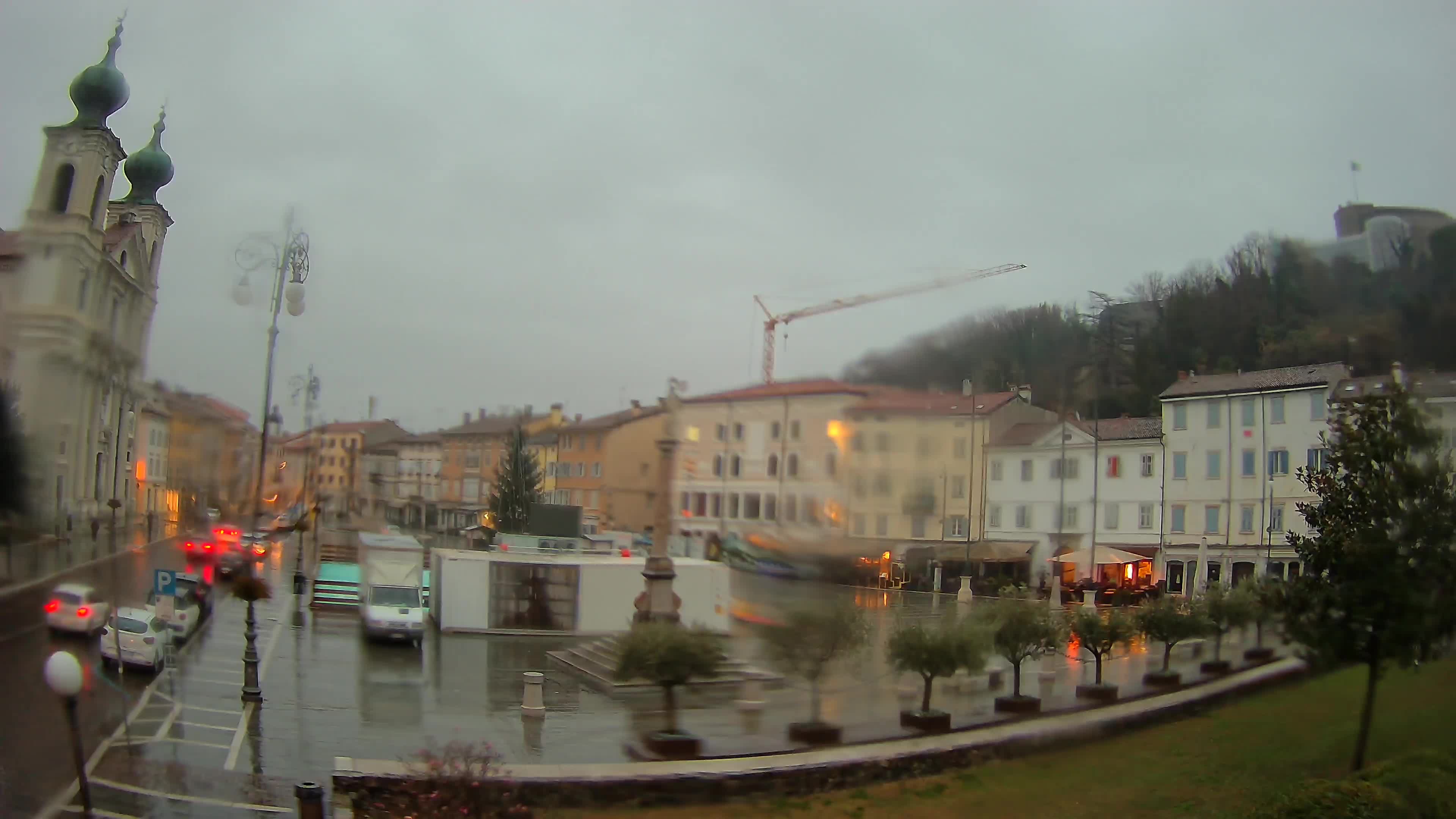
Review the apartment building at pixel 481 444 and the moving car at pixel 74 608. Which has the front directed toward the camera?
the apartment building

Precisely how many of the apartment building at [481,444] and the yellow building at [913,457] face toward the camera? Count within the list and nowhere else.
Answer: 2

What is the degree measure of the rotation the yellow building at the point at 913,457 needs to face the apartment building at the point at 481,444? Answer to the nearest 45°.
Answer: approximately 135° to its right

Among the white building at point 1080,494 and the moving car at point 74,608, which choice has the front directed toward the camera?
the white building

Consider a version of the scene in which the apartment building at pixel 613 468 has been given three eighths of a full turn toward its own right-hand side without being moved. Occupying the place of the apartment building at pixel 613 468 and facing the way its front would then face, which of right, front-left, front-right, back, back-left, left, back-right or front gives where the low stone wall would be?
back

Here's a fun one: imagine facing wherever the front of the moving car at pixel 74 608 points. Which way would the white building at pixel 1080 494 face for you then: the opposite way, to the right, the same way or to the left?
the opposite way

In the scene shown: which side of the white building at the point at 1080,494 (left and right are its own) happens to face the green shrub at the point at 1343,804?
front

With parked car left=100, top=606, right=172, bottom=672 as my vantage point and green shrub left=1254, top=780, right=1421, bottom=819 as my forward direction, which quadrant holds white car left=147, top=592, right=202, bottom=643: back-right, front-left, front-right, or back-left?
back-left

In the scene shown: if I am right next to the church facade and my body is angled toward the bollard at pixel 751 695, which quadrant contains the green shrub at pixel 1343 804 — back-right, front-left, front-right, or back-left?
front-right

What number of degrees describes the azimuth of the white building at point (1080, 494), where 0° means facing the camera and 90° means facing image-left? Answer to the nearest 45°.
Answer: approximately 0°

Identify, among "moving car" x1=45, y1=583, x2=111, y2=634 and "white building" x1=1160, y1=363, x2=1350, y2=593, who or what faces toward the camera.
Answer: the white building

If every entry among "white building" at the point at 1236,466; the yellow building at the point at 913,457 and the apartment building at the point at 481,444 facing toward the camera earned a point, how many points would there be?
3

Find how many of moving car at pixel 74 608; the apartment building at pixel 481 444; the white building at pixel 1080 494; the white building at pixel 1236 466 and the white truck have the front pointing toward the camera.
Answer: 4

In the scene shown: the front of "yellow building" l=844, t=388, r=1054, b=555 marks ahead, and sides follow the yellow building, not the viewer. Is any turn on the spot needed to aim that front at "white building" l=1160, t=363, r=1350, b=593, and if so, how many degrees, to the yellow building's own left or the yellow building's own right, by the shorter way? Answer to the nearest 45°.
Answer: approximately 135° to the yellow building's own left

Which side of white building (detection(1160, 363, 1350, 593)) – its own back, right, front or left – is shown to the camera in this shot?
front

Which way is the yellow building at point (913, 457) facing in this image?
toward the camera
